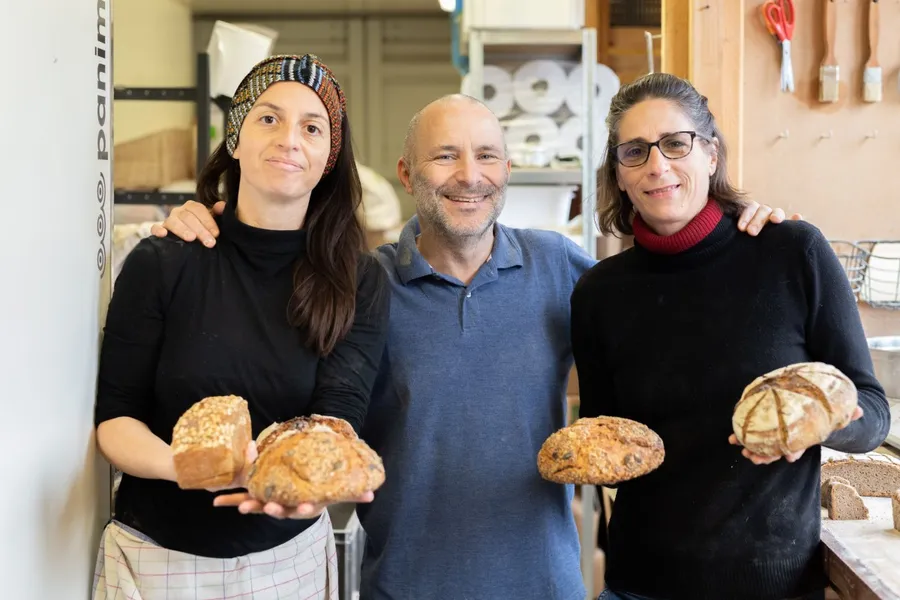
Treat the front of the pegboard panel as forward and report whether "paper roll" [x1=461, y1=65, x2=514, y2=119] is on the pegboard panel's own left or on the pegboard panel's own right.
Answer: on the pegboard panel's own right

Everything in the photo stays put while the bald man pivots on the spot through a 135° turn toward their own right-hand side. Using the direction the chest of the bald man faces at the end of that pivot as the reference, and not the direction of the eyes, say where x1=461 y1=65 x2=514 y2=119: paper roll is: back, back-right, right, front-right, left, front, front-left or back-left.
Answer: front-right

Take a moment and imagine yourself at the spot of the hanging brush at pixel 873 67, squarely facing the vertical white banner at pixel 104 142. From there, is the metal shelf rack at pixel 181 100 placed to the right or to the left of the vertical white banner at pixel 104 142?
right

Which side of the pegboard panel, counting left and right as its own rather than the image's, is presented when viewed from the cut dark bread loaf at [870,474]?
front

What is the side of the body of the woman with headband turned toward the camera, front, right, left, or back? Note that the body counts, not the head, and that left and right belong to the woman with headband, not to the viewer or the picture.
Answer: front

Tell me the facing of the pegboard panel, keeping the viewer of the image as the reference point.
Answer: facing the viewer

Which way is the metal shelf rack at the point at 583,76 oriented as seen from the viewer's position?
toward the camera
